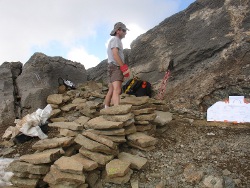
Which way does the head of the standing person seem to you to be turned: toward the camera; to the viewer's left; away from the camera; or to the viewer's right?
to the viewer's right

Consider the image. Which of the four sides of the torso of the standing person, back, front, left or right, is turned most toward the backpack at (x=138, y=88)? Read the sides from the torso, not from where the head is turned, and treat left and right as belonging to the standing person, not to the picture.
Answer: left
